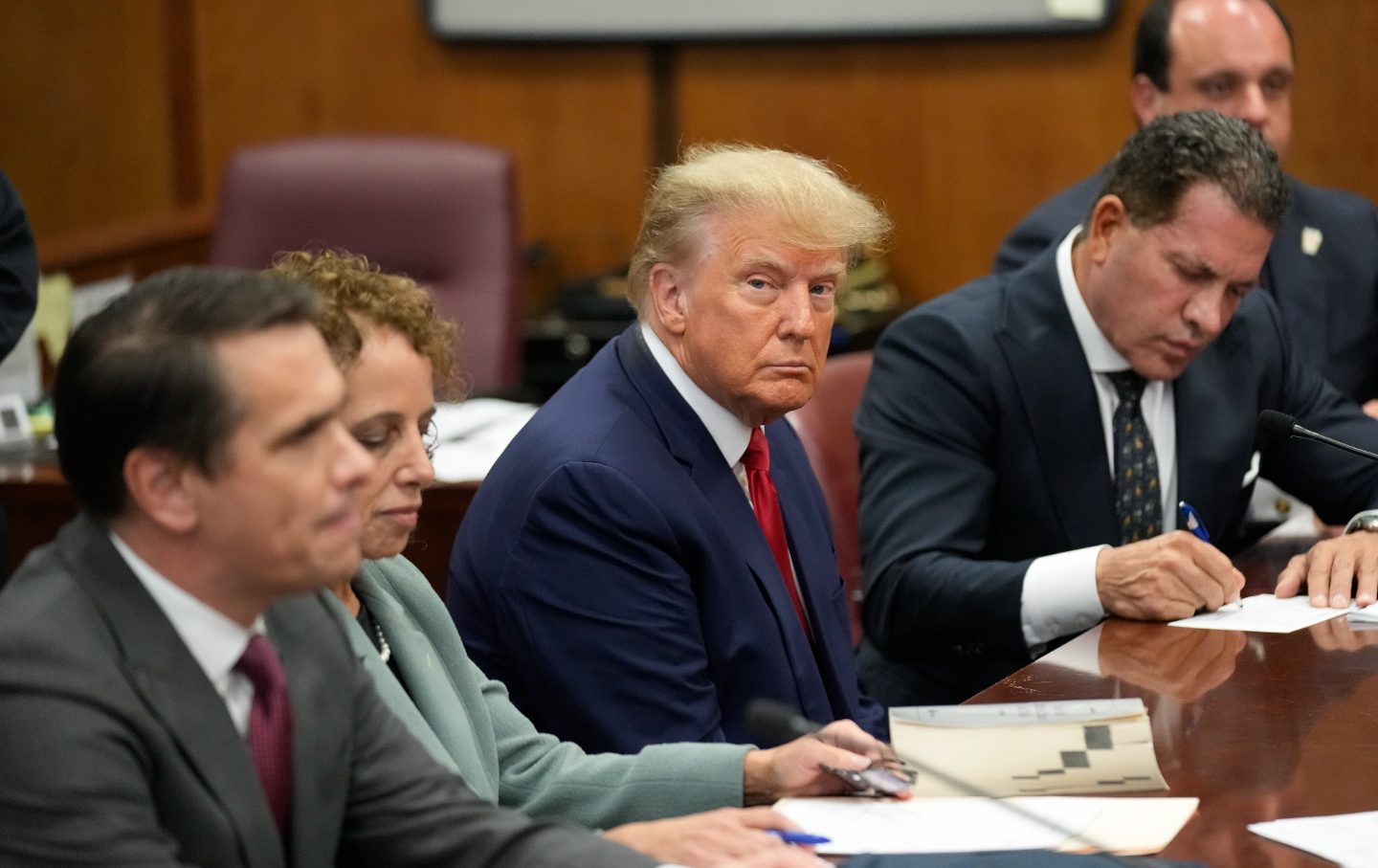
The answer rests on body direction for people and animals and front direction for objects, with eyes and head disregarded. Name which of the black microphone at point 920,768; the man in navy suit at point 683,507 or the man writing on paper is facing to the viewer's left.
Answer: the black microphone

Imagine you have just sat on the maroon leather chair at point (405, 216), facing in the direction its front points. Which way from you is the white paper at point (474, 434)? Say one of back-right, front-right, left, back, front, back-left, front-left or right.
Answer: front

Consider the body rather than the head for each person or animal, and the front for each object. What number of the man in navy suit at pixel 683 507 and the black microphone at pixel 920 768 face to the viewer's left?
1

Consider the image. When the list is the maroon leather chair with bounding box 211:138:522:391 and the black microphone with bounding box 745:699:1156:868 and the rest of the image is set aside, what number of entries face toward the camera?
1

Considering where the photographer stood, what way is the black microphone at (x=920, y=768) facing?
facing to the left of the viewer

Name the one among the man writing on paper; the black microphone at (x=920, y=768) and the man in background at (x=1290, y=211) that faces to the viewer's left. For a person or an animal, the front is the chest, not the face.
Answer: the black microphone

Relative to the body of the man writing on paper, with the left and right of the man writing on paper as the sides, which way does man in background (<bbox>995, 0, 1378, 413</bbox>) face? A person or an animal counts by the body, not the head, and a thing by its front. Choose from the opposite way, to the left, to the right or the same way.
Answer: the same way

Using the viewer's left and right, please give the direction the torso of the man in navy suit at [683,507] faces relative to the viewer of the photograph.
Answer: facing the viewer and to the right of the viewer

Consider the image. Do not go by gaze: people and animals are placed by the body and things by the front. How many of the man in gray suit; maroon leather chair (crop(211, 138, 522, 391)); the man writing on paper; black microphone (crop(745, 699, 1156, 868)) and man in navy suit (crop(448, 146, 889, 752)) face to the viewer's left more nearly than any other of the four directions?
1

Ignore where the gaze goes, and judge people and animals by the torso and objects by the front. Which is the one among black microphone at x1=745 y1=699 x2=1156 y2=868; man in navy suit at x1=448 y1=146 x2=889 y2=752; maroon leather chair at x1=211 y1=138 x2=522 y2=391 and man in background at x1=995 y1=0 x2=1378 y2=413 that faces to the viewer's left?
the black microphone

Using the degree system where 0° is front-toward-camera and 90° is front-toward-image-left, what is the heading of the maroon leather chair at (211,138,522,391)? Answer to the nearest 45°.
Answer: approximately 0°

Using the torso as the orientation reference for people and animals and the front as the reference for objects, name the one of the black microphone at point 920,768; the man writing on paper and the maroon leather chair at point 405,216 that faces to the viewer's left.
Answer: the black microphone

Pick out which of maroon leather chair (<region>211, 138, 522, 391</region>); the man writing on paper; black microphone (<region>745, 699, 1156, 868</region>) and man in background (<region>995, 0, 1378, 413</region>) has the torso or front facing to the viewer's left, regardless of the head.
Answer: the black microphone

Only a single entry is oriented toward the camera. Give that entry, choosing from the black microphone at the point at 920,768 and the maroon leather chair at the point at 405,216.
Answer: the maroon leather chair

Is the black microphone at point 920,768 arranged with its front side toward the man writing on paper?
no

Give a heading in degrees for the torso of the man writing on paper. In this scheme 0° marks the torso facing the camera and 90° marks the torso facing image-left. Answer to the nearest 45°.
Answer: approximately 315°

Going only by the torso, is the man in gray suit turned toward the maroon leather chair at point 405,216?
no

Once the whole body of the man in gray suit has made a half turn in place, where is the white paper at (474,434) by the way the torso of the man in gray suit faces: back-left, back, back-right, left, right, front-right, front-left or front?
front-right

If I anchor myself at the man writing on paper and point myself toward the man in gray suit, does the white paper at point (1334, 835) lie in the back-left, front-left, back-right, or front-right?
front-left
